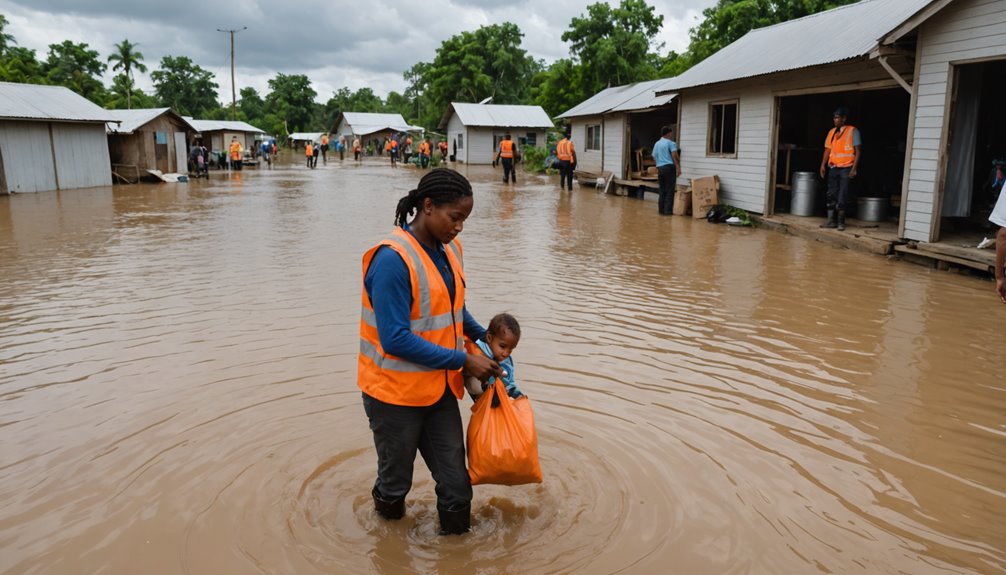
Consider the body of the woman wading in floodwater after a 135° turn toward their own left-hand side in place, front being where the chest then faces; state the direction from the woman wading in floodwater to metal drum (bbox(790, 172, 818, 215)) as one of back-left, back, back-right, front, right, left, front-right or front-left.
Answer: front-right

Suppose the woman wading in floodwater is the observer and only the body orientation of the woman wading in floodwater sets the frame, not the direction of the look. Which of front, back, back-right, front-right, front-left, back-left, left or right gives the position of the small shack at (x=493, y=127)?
back-left

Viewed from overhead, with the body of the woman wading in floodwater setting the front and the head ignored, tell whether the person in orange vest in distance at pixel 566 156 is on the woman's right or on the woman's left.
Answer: on the woman's left

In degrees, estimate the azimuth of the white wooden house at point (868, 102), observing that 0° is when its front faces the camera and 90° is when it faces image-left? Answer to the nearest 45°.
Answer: approximately 45°

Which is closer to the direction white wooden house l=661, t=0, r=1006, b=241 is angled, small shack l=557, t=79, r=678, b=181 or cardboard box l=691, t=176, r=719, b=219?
the cardboard box

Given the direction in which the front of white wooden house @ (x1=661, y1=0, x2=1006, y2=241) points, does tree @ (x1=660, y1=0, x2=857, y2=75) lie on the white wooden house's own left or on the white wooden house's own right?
on the white wooden house's own right

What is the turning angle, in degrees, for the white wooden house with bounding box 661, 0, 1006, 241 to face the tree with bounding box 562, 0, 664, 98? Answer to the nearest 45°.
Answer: approximately 90° to its right

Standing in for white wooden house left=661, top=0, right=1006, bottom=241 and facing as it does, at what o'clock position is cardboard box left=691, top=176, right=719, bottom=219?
The cardboard box is roughly at 2 o'clock from the white wooden house.

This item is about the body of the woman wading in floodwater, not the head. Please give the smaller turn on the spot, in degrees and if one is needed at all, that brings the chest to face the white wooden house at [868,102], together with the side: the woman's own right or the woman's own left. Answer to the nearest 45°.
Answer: approximately 90° to the woman's own left

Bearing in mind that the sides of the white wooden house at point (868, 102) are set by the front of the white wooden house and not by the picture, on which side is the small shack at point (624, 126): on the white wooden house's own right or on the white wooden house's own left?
on the white wooden house's own right
